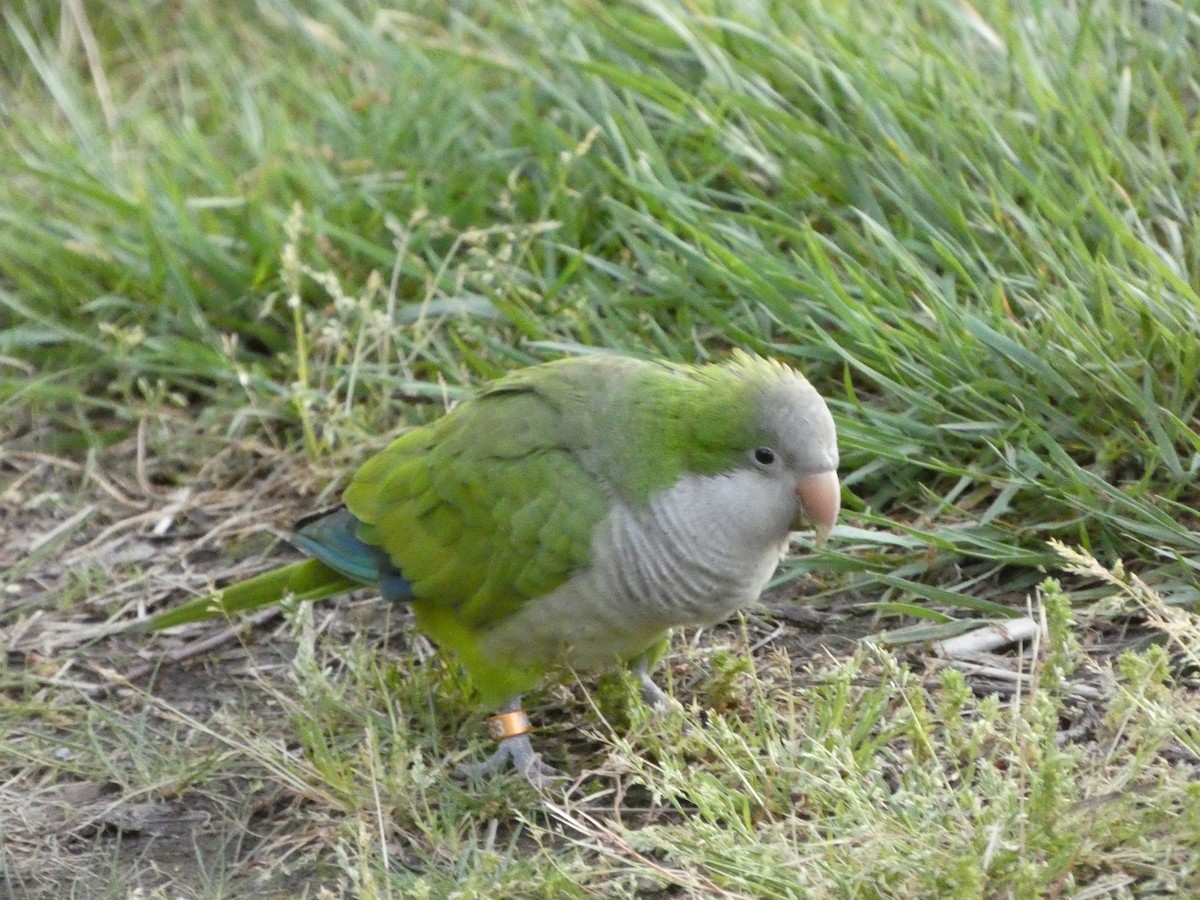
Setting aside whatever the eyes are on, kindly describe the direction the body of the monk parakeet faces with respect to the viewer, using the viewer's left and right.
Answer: facing the viewer and to the right of the viewer
